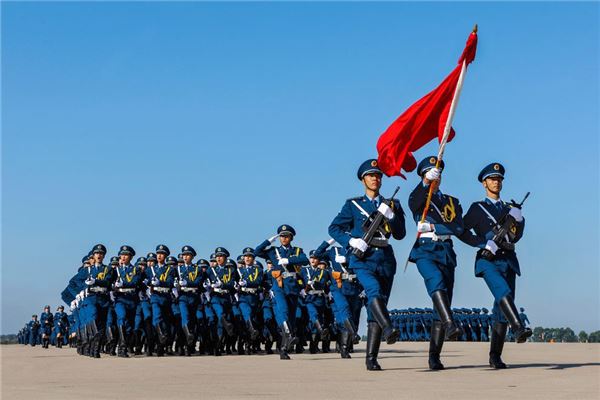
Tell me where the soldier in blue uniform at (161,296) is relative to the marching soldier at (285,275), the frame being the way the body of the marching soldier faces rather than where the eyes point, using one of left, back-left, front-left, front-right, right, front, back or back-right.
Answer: back-right

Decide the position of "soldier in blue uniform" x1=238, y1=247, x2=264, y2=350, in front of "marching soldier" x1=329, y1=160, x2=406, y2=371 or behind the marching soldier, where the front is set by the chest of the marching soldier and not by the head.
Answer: behind

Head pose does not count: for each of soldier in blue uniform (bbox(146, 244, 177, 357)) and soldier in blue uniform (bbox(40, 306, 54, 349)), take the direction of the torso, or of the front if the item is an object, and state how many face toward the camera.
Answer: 2

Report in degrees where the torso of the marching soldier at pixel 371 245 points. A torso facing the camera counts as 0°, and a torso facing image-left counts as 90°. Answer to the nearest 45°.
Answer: approximately 315°
